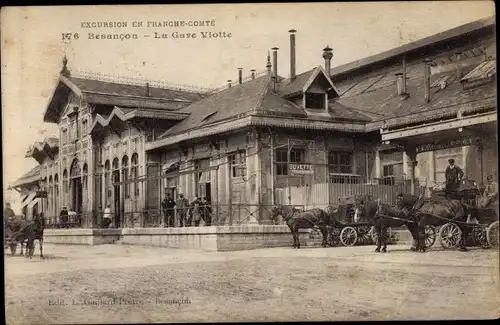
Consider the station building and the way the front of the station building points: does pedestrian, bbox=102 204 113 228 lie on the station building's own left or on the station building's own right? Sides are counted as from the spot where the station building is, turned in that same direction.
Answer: on the station building's own right

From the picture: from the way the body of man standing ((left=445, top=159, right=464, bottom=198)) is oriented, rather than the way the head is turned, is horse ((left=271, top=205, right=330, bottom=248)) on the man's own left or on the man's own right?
on the man's own right

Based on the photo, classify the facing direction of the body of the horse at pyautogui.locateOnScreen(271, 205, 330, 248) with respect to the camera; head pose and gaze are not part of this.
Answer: to the viewer's left

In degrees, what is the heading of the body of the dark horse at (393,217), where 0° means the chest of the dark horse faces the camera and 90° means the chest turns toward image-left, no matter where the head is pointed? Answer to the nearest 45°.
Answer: approximately 90°

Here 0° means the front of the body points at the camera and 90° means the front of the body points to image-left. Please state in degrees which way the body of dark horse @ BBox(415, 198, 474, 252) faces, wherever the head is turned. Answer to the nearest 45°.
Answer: approximately 90°

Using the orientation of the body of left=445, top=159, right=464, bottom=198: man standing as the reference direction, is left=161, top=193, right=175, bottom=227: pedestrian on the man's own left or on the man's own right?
on the man's own right

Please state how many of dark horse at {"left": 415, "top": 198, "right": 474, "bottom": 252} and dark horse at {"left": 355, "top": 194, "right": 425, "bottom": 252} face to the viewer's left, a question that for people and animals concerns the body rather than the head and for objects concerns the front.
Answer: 2
